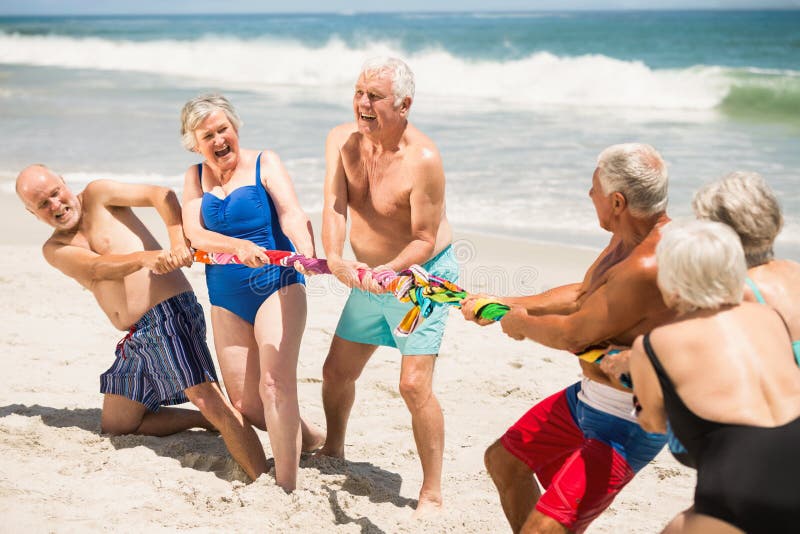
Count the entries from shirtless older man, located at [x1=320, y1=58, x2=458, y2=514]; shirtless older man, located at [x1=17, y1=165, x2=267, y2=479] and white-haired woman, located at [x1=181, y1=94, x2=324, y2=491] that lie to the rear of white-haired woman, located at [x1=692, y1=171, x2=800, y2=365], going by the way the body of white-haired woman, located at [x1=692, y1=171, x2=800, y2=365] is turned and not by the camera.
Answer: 0

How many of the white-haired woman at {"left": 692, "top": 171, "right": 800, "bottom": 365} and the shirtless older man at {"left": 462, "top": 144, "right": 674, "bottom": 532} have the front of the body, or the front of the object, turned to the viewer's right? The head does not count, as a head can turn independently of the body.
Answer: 0

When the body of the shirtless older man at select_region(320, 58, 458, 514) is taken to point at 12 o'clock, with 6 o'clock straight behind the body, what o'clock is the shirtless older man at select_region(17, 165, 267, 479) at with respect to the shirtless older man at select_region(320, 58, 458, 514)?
the shirtless older man at select_region(17, 165, 267, 479) is roughly at 2 o'clock from the shirtless older man at select_region(320, 58, 458, 514).

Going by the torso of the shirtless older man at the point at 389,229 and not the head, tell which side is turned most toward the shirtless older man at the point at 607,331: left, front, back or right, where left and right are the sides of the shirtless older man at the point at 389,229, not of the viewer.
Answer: left

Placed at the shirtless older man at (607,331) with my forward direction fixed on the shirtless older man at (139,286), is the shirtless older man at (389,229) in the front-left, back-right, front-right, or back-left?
front-right

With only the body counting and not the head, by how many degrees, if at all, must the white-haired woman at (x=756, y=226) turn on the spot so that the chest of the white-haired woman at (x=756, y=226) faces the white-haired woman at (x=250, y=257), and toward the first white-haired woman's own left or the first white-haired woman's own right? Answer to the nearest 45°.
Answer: approximately 45° to the first white-haired woman's own left

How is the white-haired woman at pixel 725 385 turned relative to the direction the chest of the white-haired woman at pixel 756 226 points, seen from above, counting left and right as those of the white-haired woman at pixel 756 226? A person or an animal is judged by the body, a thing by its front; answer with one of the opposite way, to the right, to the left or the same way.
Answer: the same way

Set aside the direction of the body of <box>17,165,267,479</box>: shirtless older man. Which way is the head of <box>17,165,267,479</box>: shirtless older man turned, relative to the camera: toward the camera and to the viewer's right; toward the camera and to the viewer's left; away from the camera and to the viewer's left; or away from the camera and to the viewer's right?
toward the camera and to the viewer's right

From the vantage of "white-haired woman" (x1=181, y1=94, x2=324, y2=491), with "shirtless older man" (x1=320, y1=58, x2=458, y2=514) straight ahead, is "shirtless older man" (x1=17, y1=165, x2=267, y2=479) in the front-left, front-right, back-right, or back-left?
back-left

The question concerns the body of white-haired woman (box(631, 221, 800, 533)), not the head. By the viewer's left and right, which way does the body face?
facing away from the viewer and to the left of the viewer

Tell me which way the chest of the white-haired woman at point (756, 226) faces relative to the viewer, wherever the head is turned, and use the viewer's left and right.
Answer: facing away from the viewer and to the left of the viewer

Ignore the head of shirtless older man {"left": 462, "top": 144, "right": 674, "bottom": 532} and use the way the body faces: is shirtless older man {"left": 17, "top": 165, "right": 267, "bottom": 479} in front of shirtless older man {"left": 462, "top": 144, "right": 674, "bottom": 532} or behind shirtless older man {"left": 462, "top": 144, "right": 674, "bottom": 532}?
in front

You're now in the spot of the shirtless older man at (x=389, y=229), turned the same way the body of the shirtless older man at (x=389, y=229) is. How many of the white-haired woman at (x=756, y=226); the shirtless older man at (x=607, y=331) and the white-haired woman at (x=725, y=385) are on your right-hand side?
0

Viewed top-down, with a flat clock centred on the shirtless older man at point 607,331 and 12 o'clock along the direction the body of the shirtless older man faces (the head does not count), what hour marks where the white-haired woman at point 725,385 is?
The white-haired woman is roughly at 8 o'clock from the shirtless older man.

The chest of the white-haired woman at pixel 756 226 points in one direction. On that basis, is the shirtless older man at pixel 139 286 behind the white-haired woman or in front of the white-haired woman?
in front

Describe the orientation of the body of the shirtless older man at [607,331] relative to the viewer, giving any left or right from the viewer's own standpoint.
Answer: facing to the left of the viewer

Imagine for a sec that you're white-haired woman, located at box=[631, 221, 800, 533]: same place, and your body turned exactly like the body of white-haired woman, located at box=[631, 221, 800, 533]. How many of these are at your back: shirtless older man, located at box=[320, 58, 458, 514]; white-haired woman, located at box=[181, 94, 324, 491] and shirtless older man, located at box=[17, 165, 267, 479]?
0
